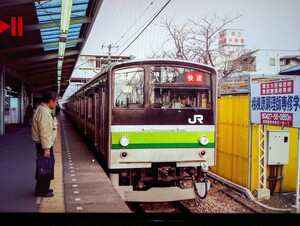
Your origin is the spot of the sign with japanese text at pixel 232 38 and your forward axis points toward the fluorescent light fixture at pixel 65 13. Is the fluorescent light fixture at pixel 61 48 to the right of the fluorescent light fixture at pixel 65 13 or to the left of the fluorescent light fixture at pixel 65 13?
right

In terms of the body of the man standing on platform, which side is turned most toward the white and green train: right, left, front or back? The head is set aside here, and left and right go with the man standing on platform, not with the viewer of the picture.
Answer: front

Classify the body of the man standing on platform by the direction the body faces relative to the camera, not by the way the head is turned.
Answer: to the viewer's right

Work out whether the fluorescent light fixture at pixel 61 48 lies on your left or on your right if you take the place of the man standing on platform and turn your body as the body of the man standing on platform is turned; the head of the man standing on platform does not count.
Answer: on your left

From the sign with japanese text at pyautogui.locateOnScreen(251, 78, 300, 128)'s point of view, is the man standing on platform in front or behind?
in front

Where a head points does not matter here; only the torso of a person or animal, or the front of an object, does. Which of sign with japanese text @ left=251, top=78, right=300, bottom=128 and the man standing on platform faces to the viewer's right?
the man standing on platform

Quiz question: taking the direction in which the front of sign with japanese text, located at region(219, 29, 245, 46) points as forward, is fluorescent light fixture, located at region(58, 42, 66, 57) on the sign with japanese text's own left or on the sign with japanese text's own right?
on the sign with japanese text's own right

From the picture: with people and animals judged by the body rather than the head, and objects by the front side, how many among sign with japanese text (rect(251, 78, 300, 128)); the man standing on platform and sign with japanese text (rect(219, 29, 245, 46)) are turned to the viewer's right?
1

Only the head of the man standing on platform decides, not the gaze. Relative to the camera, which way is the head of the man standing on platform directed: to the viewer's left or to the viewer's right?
to the viewer's right

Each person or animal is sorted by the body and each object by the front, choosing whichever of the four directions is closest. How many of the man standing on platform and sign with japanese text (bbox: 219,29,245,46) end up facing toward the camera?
1
